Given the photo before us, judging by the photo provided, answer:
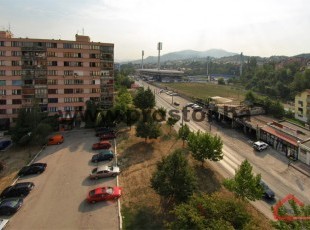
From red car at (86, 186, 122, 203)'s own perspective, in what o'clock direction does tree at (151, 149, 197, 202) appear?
The tree is roughly at 1 o'clock from the red car.

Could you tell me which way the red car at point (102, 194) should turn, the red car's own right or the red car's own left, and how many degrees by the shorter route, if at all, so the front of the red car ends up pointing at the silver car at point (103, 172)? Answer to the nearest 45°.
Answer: approximately 90° to the red car's own left

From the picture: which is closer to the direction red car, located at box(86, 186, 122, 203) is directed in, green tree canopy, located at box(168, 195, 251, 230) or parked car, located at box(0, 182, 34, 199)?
the green tree canopy

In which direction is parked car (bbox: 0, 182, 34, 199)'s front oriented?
to the viewer's left

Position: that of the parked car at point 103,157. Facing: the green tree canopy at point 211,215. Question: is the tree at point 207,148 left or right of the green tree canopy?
left

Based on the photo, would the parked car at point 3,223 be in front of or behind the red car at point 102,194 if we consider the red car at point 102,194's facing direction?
behind

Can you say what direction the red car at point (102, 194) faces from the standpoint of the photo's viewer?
facing to the right of the viewer

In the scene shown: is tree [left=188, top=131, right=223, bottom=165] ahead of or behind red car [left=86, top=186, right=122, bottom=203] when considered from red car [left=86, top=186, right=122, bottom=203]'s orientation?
ahead

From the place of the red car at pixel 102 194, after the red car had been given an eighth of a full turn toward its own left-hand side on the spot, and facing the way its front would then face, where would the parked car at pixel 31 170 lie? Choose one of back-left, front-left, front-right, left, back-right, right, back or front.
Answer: left

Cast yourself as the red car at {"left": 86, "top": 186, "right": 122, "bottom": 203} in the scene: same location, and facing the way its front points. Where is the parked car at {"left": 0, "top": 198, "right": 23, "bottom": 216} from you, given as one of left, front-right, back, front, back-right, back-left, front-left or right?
back

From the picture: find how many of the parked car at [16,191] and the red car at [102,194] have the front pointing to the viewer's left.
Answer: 1

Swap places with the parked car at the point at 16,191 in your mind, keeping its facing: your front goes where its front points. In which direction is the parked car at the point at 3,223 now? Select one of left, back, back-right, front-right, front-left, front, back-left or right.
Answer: left

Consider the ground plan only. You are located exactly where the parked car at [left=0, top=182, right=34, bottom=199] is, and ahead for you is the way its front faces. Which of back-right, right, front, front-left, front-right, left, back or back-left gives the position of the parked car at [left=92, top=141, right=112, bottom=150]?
back-right
